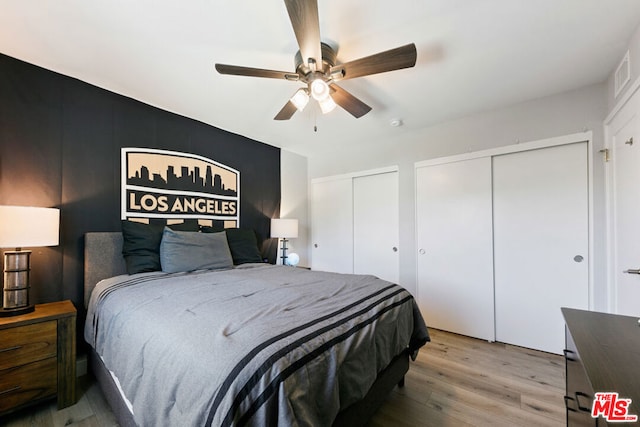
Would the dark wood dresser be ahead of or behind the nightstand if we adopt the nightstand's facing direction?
ahead

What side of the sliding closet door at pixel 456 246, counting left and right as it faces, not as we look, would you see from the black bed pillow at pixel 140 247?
front

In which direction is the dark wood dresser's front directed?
to the viewer's left

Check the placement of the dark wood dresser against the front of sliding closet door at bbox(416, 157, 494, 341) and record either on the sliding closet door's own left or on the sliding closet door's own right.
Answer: on the sliding closet door's own left

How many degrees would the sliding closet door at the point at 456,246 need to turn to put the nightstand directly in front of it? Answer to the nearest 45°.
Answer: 0° — it already faces it

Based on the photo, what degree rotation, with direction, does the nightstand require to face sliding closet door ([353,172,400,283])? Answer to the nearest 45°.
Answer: approximately 45° to its left

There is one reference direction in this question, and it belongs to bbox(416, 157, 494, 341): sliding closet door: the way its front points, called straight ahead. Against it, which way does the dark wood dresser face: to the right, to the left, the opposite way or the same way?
to the right

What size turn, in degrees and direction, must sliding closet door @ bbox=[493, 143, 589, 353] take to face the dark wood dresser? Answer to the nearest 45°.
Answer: approximately 45° to its left

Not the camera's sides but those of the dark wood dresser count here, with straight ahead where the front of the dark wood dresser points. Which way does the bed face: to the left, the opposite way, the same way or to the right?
the opposite way

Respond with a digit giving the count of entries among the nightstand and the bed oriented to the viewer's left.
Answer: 0

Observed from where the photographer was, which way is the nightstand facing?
facing the viewer and to the right of the viewer

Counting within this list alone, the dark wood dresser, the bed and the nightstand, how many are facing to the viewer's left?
1

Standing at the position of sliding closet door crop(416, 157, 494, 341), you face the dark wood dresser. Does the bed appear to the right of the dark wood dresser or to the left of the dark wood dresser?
right

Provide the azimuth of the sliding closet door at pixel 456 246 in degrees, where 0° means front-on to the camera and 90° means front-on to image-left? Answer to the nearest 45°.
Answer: approximately 45°

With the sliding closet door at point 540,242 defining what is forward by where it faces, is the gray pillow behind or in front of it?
in front

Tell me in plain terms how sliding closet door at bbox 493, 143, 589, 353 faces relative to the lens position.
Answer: facing the viewer and to the left of the viewer
